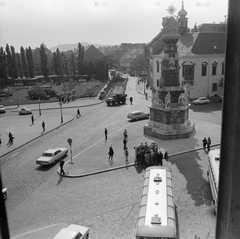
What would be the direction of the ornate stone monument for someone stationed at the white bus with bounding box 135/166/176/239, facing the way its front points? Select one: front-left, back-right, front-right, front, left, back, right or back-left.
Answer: front

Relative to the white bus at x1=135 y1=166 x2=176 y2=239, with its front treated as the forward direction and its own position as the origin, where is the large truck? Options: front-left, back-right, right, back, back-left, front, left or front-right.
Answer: front

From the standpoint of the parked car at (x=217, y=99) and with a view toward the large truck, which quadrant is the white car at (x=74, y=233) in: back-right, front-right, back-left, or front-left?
front-left

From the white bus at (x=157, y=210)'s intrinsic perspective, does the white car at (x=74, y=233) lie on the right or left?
on its left

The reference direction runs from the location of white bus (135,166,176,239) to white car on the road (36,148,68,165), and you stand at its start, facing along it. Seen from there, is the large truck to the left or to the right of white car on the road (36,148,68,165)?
right

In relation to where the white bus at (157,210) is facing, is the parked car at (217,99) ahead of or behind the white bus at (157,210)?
ahead

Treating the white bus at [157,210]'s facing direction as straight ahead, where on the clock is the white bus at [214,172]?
the white bus at [214,172] is roughly at 1 o'clock from the white bus at [157,210].

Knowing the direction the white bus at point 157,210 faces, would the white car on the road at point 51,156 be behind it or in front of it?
in front

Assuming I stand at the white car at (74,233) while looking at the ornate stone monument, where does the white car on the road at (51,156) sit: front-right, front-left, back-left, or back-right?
front-left

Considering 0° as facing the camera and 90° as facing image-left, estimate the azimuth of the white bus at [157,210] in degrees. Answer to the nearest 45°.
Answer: approximately 180°
